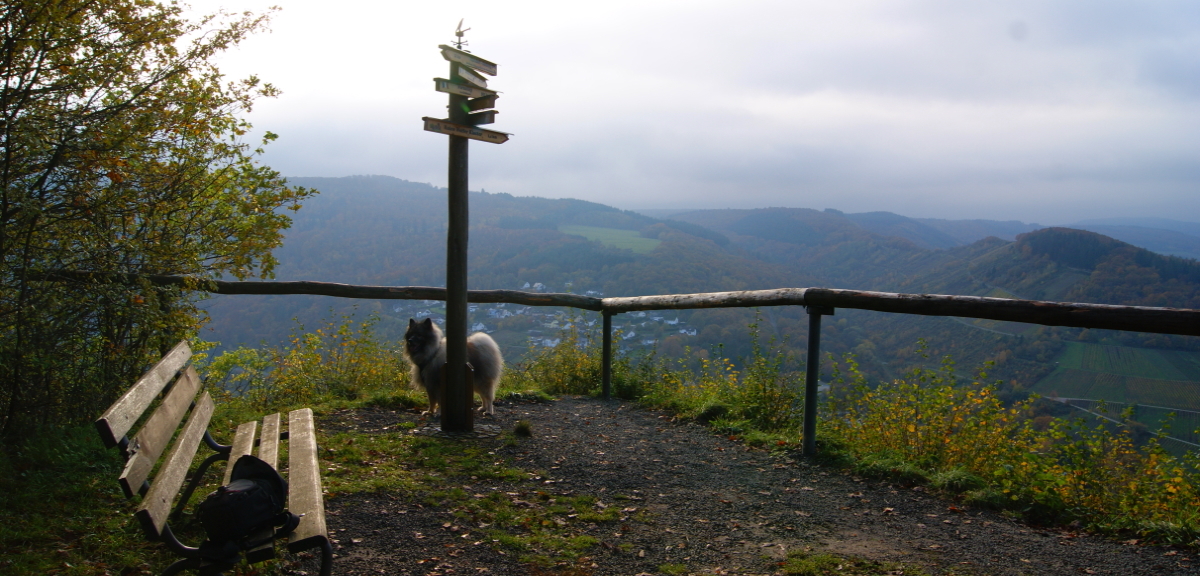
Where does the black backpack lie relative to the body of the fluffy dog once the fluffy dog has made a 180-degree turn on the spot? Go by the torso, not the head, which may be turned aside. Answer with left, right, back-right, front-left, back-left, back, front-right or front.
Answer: right

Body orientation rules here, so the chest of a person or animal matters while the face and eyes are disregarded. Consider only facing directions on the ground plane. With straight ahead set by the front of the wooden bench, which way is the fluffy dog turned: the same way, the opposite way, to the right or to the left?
the opposite way

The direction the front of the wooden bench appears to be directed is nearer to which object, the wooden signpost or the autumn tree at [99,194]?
the wooden signpost

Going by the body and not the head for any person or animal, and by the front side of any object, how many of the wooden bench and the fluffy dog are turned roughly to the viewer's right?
1

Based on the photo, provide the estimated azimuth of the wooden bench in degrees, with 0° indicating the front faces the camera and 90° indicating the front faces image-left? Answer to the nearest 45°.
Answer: approximately 270°

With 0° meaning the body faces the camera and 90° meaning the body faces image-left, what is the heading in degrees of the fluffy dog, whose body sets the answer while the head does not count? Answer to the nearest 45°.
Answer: approximately 90°

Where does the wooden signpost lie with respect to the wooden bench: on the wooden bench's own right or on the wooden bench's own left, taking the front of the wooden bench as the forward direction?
on the wooden bench's own left

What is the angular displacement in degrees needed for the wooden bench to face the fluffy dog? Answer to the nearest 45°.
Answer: approximately 45° to its left
